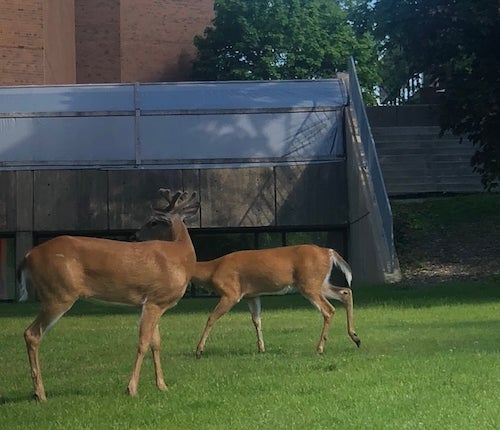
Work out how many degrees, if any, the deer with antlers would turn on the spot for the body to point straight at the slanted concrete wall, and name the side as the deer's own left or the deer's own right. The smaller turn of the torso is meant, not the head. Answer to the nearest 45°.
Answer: approximately 45° to the deer's own left

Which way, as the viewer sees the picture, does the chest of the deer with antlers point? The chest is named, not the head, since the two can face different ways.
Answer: to the viewer's right

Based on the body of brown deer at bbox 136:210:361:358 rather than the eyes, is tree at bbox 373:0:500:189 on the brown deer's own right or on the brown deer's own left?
on the brown deer's own right

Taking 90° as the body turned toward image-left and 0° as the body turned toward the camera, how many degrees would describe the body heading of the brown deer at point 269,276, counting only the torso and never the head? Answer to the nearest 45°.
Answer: approximately 90°

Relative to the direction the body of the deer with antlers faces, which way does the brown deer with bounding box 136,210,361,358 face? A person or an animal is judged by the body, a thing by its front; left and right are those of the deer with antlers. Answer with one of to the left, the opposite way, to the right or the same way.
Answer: the opposite way

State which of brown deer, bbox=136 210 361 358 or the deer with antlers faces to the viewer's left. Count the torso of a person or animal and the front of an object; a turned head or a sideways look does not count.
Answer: the brown deer

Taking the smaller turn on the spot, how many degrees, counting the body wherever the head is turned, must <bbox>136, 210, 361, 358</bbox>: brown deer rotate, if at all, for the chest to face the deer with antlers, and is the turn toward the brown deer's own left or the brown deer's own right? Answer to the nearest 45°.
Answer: approximately 45° to the brown deer's own left

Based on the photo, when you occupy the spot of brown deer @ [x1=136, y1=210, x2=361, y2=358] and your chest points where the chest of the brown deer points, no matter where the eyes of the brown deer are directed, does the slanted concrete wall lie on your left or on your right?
on your right

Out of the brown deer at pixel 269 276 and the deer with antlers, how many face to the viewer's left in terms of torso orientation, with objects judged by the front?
1

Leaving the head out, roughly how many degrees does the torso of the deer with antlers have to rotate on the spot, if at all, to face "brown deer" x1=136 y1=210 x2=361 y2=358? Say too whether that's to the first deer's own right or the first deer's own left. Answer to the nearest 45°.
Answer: approximately 45° to the first deer's own left
